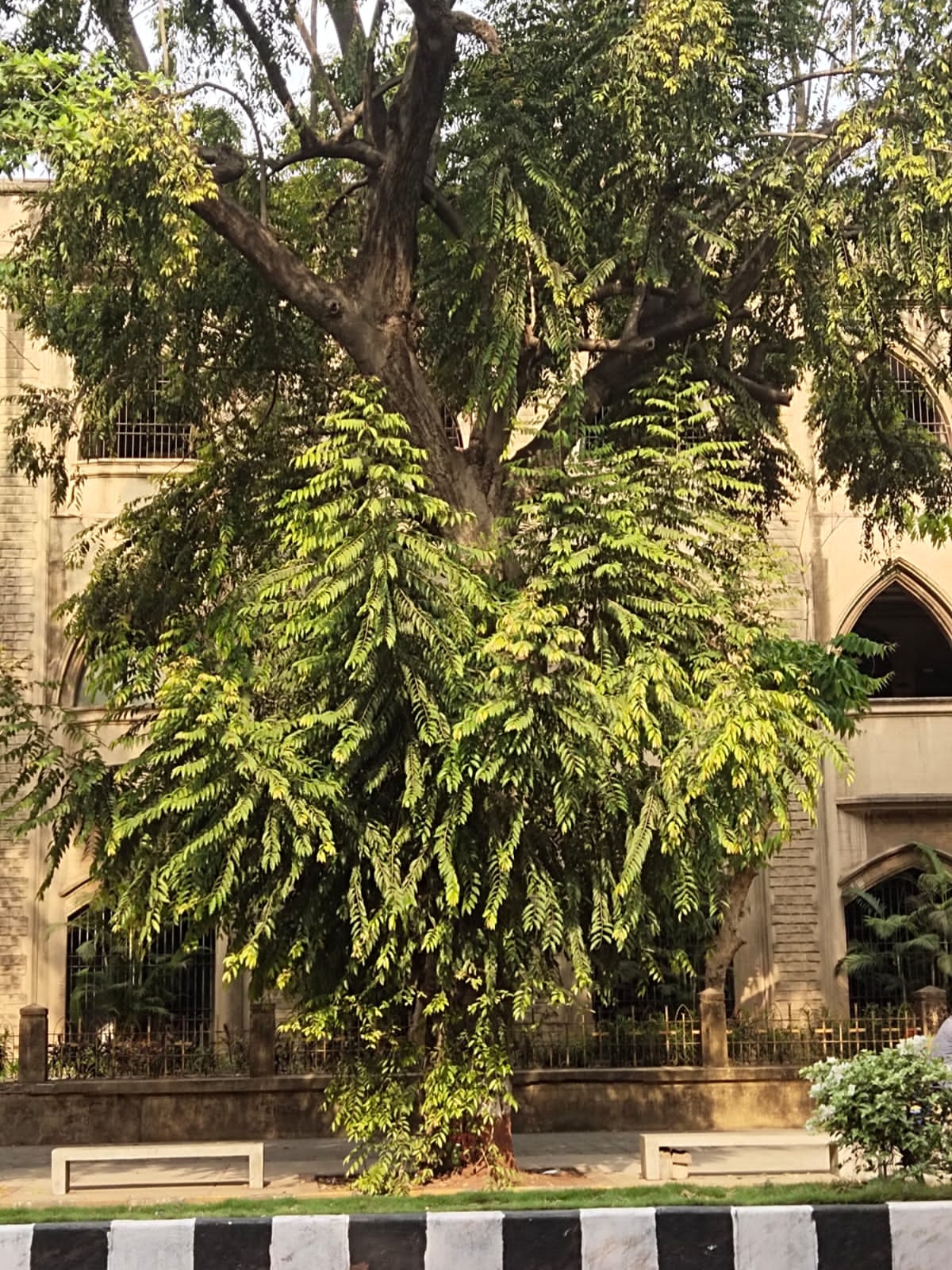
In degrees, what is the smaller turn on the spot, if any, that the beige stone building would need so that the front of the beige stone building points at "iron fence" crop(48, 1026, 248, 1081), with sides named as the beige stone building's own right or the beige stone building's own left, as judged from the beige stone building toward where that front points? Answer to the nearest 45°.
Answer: approximately 45° to the beige stone building's own right

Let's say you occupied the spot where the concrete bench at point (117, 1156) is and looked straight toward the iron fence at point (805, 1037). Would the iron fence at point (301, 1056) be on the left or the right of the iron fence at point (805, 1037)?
left

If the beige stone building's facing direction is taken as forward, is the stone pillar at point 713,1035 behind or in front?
in front

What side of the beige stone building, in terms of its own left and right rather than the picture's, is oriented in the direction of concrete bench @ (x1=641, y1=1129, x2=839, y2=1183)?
front

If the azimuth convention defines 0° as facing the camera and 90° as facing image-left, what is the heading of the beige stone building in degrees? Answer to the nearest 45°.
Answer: approximately 0°

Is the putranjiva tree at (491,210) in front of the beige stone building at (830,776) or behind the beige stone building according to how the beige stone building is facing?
in front

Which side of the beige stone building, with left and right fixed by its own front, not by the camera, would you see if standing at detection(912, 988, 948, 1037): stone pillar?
front

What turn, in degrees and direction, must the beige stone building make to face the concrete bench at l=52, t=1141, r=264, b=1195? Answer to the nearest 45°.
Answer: approximately 45° to its right

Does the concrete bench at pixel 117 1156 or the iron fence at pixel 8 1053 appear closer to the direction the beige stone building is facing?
the concrete bench
